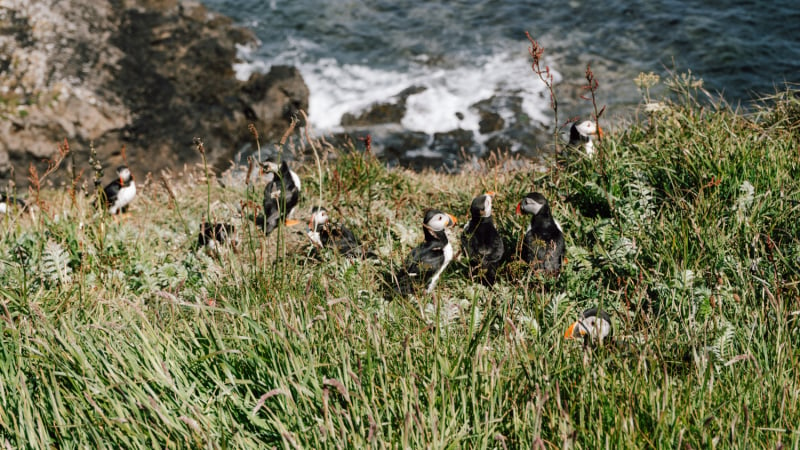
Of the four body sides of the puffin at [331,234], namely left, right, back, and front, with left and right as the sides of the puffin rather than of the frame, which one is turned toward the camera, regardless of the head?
left

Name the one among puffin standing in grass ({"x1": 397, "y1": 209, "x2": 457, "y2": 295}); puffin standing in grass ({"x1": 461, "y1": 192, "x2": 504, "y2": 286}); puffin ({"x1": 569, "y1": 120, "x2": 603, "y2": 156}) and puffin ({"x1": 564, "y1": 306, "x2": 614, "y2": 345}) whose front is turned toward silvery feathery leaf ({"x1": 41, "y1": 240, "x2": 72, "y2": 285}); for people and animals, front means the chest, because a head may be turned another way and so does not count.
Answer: puffin ({"x1": 564, "y1": 306, "x2": 614, "y2": 345})

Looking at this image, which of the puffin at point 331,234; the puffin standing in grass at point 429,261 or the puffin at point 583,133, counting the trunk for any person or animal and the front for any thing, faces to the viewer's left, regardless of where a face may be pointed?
the puffin at point 331,234

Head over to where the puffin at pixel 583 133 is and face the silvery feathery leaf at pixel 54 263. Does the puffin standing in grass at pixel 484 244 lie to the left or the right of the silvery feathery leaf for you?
left

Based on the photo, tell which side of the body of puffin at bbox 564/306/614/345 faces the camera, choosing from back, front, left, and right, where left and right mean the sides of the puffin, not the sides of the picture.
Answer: left

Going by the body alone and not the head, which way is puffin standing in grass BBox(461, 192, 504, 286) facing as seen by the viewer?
away from the camera

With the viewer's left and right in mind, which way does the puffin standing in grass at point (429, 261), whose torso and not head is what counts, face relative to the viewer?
facing to the right of the viewer

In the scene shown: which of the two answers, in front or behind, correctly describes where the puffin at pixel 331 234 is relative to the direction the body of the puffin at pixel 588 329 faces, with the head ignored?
in front

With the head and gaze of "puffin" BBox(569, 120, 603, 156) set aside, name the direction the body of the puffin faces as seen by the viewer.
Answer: to the viewer's right

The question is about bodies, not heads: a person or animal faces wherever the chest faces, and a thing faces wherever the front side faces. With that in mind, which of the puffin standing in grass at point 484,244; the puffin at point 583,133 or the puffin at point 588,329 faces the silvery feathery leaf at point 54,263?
the puffin at point 588,329

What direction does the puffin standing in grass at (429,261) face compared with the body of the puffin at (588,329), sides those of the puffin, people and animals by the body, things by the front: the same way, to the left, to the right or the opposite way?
the opposite way
